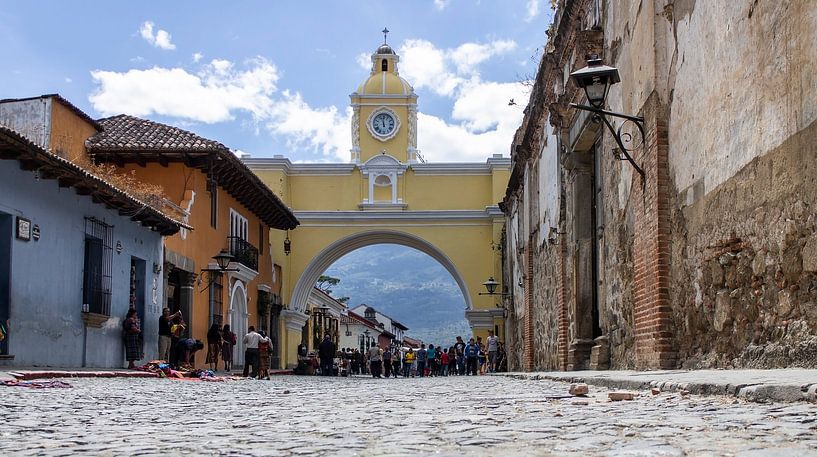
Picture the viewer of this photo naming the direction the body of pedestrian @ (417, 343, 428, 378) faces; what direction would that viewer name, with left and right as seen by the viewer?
facing away from the viewer

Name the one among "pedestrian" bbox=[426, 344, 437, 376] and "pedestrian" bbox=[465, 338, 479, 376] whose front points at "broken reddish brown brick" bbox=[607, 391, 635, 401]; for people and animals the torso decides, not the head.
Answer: "pedestrian" bbox=[465, 338, 479, 376]

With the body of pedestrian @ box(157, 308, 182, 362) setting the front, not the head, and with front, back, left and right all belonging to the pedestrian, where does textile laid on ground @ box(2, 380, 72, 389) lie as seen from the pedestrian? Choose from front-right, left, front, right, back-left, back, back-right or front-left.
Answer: right

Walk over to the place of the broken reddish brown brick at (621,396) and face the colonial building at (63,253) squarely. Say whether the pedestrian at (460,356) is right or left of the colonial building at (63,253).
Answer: right

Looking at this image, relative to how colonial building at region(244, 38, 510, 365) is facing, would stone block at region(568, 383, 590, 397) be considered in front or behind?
in front

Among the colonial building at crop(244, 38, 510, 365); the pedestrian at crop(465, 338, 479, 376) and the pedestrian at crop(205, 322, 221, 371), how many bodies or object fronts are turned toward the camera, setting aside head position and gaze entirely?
2

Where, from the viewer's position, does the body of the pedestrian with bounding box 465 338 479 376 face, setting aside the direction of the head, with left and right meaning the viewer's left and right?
facing the viewer

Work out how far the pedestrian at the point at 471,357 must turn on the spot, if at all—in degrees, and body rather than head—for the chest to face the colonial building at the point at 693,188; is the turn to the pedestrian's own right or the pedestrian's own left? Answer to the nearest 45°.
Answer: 0° — they already face it
